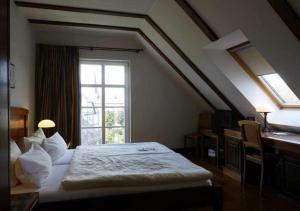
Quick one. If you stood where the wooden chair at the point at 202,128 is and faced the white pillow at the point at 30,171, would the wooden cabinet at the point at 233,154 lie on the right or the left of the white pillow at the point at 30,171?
left

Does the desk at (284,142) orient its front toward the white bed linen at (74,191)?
yes

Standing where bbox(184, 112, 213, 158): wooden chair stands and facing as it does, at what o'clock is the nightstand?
The nightstand is roughly at 11 o'clock from the wooden chair.

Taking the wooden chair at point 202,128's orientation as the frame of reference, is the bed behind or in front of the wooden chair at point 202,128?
in front

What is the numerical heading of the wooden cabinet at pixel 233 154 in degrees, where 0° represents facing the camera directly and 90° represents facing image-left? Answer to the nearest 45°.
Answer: approximately 45°

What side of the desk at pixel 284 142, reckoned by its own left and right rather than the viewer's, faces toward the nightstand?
front

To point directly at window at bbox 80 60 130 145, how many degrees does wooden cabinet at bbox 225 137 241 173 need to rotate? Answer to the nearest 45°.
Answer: approximately 45° to its right

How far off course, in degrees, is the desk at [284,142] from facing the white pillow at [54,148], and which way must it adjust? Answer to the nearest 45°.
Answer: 0° — it already faces it
